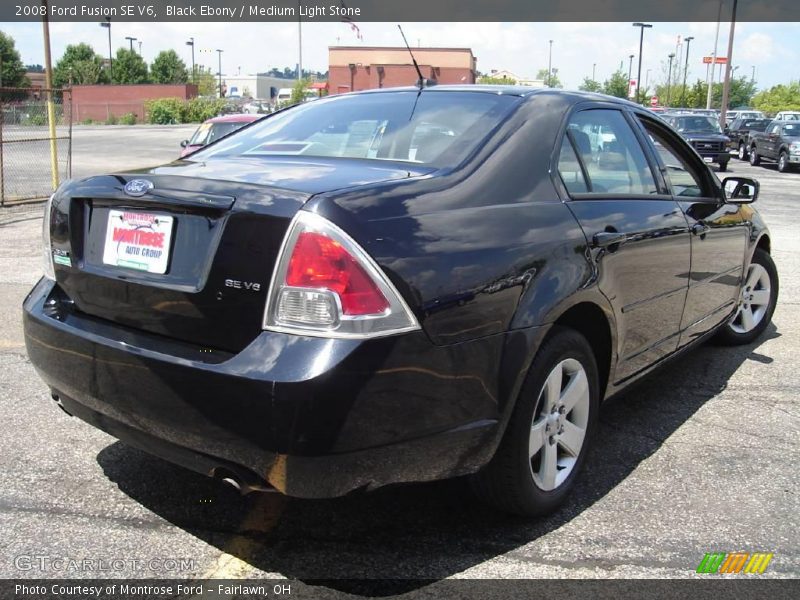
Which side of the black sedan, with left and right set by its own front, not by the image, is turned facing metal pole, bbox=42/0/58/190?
left

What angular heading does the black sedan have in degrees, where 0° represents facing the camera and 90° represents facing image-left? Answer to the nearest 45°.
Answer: approximately 225°

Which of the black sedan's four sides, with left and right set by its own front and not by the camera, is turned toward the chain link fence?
left

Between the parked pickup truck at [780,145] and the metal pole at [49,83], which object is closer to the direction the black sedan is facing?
the parked pickup truck

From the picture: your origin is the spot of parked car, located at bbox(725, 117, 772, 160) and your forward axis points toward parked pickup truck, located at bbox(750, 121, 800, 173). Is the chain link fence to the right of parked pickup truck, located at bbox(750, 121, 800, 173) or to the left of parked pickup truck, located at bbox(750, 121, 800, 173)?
right

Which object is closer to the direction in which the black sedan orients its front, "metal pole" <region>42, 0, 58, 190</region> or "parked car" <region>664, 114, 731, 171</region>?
the parked car

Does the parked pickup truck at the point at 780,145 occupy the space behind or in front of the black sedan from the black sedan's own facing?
in front

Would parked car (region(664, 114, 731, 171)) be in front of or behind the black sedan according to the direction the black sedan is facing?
in front
